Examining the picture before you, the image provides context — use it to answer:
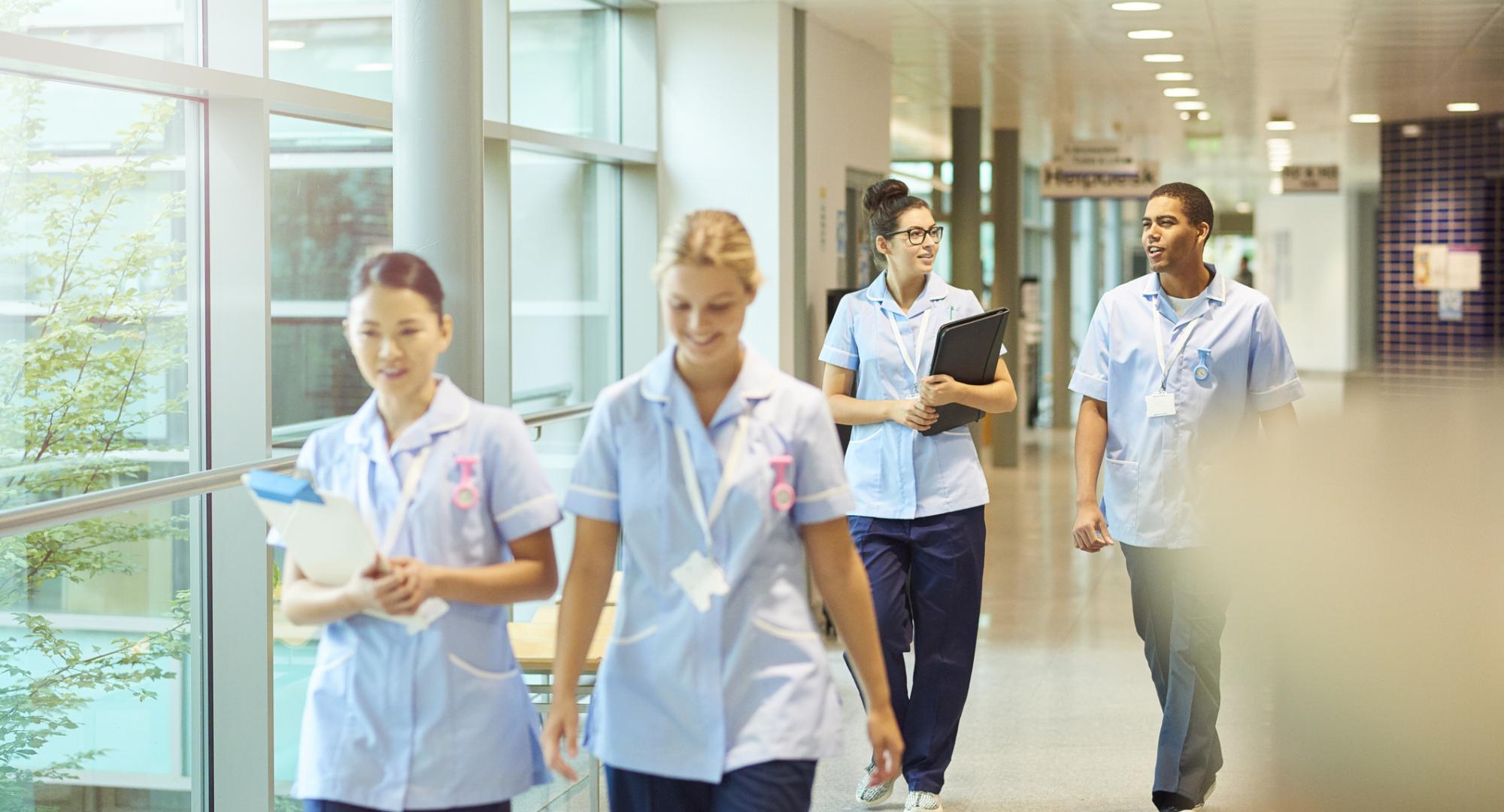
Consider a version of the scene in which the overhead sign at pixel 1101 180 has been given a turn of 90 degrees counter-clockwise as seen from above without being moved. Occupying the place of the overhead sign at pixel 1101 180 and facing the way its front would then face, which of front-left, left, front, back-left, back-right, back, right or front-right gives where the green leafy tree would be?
right

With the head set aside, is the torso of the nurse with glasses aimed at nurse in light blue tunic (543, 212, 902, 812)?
yes

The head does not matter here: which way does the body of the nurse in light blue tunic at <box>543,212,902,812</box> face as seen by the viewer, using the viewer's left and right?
facing the viewer

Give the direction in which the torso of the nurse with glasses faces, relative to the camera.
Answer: toward the camera

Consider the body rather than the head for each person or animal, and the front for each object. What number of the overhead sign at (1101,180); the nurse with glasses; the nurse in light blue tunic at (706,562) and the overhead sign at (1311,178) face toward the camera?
4

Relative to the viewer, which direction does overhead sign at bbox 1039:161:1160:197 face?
toward the camera

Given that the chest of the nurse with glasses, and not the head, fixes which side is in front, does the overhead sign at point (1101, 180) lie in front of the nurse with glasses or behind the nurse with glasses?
behind

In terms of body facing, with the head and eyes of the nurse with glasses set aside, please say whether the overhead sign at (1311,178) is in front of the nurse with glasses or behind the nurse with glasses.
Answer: behind

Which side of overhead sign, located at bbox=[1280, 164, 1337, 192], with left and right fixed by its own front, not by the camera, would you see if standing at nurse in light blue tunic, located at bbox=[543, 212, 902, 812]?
front

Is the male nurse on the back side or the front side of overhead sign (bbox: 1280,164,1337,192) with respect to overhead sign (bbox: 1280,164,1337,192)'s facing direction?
on the front side

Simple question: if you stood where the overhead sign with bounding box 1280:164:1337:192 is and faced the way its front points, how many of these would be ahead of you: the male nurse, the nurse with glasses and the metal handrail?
3

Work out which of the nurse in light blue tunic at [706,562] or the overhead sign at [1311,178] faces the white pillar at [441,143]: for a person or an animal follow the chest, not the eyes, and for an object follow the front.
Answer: the overhead sign

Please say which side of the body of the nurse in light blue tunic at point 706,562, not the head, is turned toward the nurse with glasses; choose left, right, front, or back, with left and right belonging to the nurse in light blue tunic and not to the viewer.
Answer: back

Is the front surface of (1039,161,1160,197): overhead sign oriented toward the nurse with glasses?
yes

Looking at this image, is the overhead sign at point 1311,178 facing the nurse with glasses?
yes

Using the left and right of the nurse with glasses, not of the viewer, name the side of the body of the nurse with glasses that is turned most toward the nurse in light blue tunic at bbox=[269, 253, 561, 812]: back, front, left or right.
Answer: front

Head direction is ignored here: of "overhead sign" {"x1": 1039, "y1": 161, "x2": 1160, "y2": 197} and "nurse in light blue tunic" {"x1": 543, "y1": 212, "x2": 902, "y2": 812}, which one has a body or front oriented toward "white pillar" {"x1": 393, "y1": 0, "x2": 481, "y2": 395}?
the overhead sign

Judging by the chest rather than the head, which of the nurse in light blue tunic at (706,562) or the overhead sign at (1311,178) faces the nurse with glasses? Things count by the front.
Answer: the overhead sign
